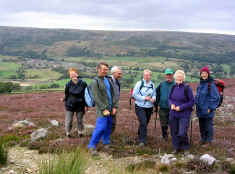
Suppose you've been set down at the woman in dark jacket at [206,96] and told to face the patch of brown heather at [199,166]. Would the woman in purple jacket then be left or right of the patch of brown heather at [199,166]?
right

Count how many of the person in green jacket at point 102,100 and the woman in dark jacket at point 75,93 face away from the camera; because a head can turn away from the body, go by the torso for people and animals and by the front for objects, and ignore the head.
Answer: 0

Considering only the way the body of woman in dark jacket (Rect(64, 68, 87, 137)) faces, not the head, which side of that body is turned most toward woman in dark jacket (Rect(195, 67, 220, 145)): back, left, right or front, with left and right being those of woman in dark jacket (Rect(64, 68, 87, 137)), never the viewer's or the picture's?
left

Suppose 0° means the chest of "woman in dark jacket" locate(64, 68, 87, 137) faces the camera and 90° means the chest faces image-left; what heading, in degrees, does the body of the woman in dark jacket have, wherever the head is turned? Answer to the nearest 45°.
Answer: approximately 0°

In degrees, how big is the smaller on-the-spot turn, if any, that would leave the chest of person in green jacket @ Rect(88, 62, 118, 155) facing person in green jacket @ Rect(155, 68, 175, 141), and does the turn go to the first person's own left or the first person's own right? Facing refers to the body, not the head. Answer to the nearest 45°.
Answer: approximately 90° to the first person's own left

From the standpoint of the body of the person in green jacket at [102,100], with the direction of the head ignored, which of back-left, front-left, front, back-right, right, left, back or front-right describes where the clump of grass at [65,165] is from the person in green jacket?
front-right

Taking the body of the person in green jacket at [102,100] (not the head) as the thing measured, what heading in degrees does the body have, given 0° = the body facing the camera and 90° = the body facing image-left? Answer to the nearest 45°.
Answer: approximately 315°

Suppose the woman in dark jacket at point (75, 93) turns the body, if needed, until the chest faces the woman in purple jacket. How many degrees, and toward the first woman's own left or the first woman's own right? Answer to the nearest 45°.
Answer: approximately 45° to the first woman's own left
